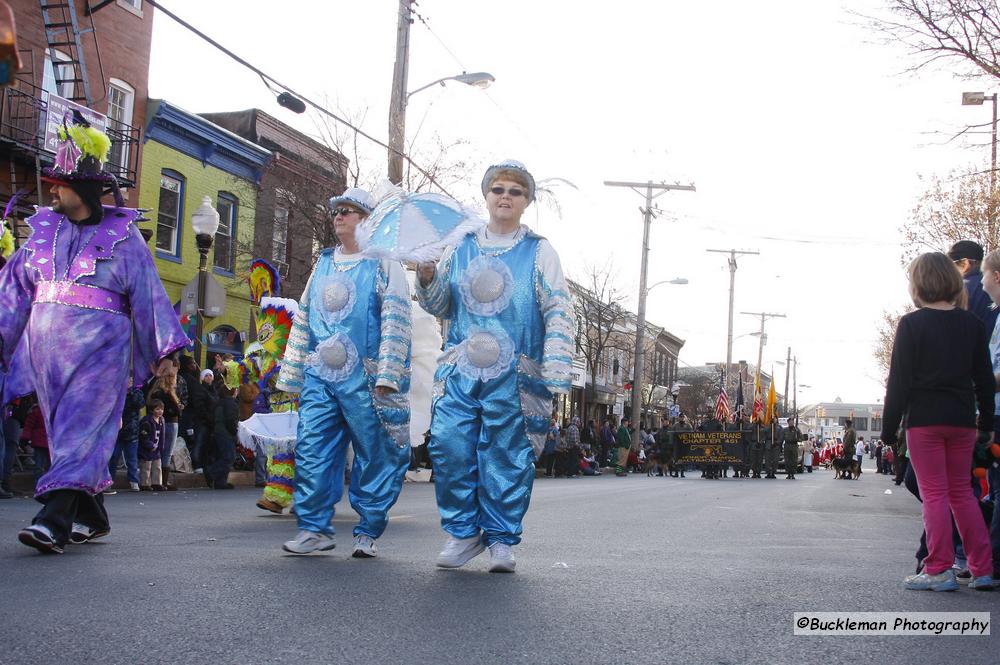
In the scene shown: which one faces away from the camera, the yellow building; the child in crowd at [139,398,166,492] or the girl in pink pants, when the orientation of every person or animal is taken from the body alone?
the girl in pink pants

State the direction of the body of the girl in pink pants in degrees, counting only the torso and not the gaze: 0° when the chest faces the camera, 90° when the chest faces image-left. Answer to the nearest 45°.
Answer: approximately 180°

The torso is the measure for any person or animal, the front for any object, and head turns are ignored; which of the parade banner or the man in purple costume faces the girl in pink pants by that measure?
the parade banner

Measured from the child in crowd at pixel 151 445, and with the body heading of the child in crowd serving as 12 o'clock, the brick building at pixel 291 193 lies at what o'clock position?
The brick building is roughly at 8 o'clock from the child in crowd.

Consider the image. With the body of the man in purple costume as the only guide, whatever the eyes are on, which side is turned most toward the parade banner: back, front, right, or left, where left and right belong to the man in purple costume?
back

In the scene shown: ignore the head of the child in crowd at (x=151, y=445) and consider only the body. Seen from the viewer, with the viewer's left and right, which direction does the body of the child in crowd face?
facing the viewer and to the right of the viewer

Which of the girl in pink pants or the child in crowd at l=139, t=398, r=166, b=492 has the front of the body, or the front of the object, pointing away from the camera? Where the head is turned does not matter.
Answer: the girl in pink pants

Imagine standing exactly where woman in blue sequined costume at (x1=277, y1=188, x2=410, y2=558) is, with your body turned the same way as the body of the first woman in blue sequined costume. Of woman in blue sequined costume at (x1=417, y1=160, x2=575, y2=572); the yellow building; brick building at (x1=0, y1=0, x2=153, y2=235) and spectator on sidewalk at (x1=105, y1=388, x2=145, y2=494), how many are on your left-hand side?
1

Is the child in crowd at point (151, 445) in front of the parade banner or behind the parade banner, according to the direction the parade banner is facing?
in front

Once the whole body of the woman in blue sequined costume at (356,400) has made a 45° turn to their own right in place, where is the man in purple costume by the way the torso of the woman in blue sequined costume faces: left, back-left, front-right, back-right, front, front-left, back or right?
front
